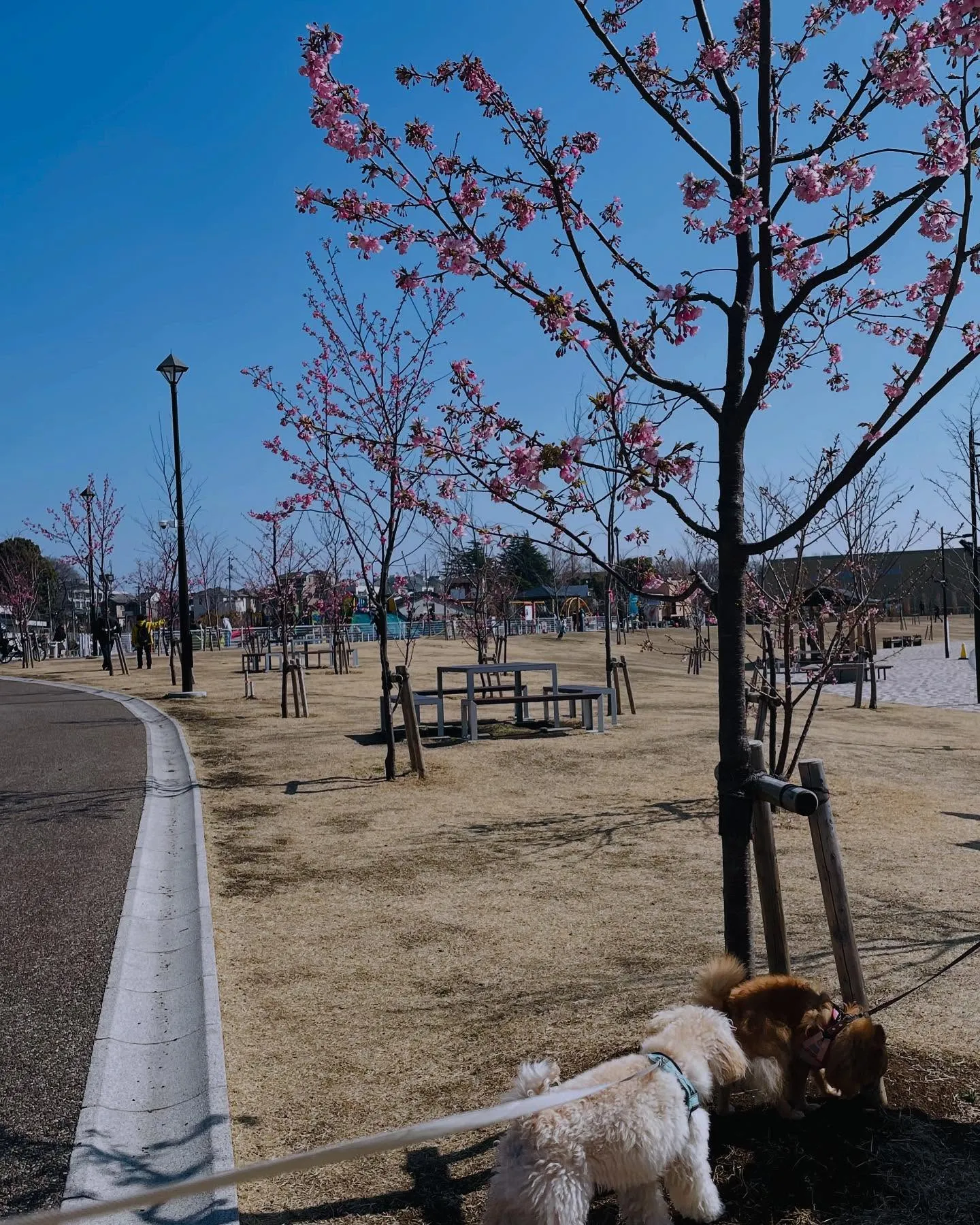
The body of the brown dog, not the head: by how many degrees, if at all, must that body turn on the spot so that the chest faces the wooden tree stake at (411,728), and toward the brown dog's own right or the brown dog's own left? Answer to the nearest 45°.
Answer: approximately 135° to the brown dog's own left

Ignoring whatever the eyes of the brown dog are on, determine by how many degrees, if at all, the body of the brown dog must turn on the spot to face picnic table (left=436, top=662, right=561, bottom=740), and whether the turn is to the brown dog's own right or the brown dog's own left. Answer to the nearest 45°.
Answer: approximately 90° to the brown dog's own left

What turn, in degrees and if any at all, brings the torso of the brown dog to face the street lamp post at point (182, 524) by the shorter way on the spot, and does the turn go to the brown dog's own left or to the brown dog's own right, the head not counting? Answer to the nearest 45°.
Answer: approximately 135° to the brown dog's own left

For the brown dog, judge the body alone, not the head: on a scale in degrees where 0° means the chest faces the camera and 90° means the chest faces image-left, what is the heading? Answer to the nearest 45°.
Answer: approximately 270°

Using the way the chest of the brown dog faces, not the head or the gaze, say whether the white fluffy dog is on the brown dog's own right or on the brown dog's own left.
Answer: on the brown dog's own right

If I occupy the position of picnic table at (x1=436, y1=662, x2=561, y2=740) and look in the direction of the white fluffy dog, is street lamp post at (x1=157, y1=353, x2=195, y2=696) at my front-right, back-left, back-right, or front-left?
back-right

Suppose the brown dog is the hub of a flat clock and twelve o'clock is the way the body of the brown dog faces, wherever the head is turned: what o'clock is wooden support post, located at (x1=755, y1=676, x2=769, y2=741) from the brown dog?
The wooden support post is roughly at 9 o'clock from the brown dog.
